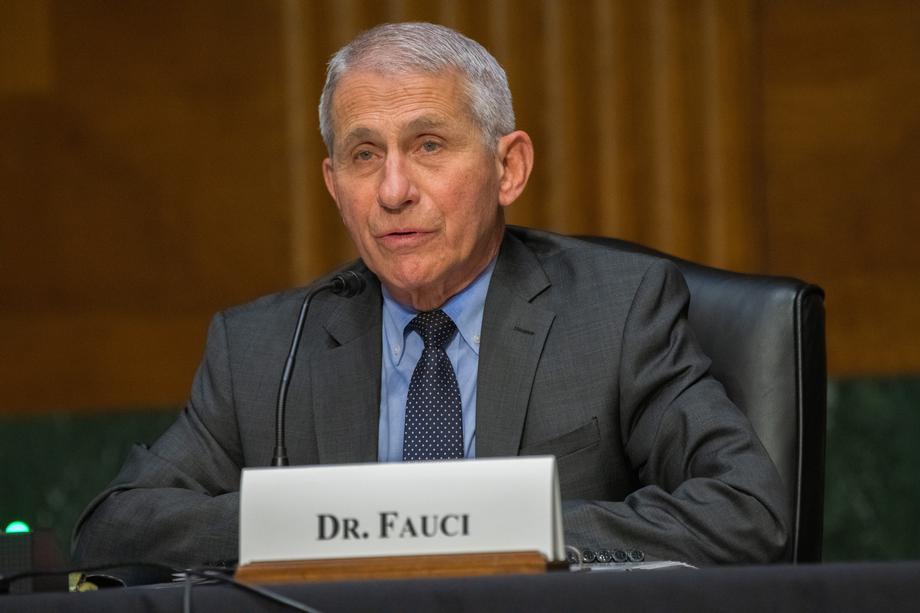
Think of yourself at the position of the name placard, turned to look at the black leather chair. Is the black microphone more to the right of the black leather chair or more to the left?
left

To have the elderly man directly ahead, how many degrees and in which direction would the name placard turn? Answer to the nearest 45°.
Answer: approximately 180°

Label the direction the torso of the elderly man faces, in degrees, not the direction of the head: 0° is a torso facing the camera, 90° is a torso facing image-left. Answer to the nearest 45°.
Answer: approximately 0°

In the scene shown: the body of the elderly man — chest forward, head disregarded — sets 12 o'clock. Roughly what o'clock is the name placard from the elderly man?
The name placard is roughly at 12 o'clock from the elderly man.

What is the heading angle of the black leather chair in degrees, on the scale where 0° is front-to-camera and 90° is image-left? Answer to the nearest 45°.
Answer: approximately 45°

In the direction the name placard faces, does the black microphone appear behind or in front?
behind
